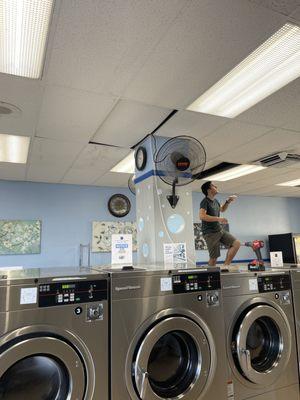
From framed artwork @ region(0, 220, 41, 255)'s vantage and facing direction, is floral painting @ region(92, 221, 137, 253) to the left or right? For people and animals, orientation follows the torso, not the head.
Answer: on its left

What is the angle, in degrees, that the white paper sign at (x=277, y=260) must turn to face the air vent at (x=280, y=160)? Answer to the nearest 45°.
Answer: approximately 180°

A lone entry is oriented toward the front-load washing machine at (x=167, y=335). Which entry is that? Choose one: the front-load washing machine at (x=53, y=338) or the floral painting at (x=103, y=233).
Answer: the floral painting

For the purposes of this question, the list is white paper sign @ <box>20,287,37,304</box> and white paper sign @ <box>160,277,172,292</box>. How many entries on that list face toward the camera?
2

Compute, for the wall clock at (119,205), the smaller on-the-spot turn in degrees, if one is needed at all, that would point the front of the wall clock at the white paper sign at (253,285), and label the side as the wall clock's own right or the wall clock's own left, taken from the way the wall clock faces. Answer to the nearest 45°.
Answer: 0° — it already faces it

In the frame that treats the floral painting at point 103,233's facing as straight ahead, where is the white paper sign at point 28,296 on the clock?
The white paper sign is roughly at 12 o'clock from the floral painting.

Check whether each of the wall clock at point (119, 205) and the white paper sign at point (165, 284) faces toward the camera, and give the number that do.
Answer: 2

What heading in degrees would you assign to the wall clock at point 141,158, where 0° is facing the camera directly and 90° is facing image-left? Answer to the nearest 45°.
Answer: approximately 45°

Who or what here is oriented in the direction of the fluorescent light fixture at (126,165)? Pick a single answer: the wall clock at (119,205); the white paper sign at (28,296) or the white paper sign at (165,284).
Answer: the wall clock

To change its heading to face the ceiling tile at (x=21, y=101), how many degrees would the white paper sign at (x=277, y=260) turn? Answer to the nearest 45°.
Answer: approximately 45° to its right
